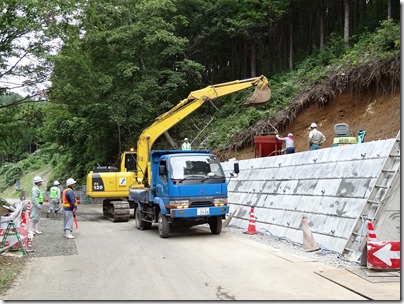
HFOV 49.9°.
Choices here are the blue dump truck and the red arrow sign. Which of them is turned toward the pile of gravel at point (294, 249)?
the blue dump truck

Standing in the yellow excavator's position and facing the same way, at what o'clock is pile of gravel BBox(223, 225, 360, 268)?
The pile of gravel is roughly at 2 o'clock from the yellow excavator.

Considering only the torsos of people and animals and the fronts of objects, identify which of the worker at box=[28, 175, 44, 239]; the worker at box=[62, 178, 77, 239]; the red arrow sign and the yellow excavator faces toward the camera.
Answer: the red arrow sign

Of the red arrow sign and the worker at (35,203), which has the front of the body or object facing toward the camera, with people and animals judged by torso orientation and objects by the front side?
the red arrow sign

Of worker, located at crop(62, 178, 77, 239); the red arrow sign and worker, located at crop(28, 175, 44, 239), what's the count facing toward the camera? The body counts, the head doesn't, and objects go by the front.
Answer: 1

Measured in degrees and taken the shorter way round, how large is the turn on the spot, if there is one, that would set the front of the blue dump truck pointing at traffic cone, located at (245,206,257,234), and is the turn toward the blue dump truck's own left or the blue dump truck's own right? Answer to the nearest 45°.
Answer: approximately 45° to the blue dump truck's own left

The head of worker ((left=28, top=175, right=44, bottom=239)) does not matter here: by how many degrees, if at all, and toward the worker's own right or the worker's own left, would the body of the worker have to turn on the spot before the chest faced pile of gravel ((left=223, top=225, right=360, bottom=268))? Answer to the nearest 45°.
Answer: approximately 45° to the worker's own right

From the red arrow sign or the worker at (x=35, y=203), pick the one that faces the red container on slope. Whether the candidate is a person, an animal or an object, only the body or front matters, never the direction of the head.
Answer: the worker

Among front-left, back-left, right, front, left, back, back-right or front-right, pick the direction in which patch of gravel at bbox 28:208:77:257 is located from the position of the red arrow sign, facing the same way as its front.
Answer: right

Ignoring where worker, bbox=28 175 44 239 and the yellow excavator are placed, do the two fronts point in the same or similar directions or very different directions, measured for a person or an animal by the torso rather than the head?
same or similar directions

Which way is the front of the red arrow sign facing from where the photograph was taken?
facing the viewer

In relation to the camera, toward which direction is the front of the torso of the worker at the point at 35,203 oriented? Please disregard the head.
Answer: to the viewer's right

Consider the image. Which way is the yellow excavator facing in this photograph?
to the viewer's right
